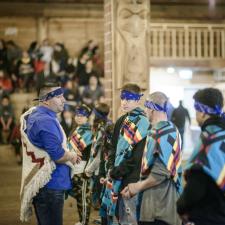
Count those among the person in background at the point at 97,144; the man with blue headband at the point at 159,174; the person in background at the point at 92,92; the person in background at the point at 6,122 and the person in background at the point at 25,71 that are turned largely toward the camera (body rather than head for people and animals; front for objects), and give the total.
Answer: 3

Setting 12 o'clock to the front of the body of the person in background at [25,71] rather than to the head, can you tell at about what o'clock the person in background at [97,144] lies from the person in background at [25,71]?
the person in background at [97,144] is roughly at 12 o'clock from the person in background at [25,71].

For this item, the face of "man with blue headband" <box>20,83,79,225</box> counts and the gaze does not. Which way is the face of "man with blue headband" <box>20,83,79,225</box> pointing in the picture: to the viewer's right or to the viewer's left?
to the viewer's right

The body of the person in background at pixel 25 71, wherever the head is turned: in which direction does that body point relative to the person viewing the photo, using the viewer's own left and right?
facing the viewer

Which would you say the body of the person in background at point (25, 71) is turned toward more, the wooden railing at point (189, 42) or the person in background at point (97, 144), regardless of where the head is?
the person in background

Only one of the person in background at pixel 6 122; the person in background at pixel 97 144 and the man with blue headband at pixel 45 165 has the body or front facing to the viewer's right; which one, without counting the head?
the man with blue headband

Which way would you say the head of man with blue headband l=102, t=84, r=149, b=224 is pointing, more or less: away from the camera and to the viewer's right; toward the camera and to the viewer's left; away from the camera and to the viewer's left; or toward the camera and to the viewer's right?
toward the camera and to the viewer's left

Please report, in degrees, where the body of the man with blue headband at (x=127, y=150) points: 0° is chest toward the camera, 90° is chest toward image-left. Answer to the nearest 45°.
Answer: approximately 45°

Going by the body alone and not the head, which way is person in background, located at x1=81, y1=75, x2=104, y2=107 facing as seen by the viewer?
toward the camera

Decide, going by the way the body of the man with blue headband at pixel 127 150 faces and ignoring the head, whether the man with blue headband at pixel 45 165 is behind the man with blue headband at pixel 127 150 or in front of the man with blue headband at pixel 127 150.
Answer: in front

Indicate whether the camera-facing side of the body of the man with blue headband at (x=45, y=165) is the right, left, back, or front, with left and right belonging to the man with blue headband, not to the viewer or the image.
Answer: right
